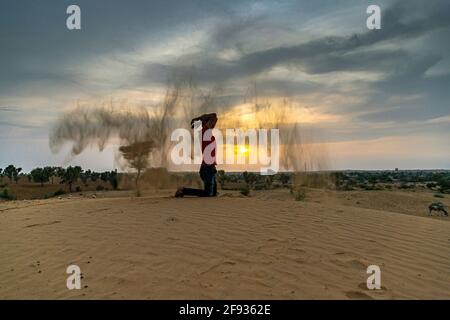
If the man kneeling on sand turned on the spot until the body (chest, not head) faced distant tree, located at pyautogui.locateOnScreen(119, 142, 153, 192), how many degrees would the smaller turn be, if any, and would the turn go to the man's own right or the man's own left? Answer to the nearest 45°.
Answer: approximately 135° to the man's own left

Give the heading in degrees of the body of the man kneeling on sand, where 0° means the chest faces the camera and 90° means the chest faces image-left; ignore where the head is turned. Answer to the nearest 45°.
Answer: approximately 270°
